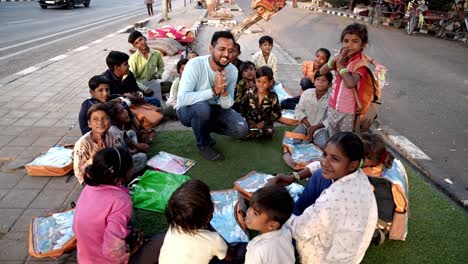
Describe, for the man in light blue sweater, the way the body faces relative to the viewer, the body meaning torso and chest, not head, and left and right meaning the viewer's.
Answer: facing the viewer and to the right of the viewer

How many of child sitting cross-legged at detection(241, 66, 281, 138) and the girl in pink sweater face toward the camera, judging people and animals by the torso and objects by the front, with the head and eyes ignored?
1

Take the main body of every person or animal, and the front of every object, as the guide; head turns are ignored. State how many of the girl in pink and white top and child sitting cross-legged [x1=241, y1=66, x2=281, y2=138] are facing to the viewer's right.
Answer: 0

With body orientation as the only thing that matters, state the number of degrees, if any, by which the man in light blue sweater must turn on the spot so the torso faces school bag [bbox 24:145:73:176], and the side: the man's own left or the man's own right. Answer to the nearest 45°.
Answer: approximately 135° to the man's own right

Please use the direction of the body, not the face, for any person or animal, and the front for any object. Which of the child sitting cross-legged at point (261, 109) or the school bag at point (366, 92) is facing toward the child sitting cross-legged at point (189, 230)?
the child sitting cross-legged at point (261, 109)

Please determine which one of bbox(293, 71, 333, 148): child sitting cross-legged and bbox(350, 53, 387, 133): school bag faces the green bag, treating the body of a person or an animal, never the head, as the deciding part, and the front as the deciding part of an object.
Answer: the child sitting cross-legged

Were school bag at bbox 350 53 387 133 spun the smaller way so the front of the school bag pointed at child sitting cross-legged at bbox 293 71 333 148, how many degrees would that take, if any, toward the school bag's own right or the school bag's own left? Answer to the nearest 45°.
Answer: approximately 135° to the school bag's own left

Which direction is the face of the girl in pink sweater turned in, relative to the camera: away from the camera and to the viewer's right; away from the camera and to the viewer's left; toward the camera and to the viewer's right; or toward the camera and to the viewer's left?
away from the camera and to the viewer's right

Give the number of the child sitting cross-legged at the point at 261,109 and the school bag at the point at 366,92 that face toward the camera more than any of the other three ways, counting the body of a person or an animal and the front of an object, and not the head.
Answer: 1

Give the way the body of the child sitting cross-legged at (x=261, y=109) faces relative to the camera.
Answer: toward the camera

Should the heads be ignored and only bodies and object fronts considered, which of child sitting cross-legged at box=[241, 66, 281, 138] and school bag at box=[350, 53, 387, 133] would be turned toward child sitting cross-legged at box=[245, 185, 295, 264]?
child sitting cross-legged at box=[241, 66, 281, 138]

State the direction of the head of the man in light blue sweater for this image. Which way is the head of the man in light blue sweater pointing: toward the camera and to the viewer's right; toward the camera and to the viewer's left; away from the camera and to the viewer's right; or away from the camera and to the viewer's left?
toward the camera and to the viewer's right

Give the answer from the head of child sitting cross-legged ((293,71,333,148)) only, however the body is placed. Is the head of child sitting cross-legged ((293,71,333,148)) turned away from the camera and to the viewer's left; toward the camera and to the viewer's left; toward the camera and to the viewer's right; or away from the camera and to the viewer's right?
toward the camera and to the viewer's left

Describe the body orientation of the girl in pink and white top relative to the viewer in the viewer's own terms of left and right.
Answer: facing the viewer and to the left of the viewer

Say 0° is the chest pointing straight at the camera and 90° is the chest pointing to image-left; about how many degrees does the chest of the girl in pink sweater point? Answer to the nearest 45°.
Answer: approximately 225°

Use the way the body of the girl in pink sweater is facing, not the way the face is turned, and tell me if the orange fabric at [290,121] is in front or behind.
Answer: in front
